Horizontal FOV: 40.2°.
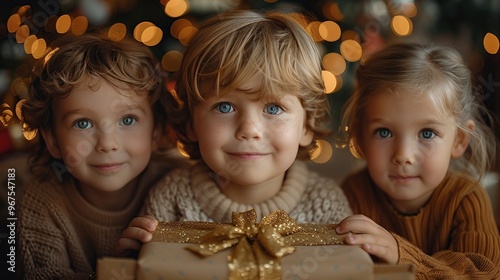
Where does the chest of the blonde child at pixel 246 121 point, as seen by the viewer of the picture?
toward the camera
